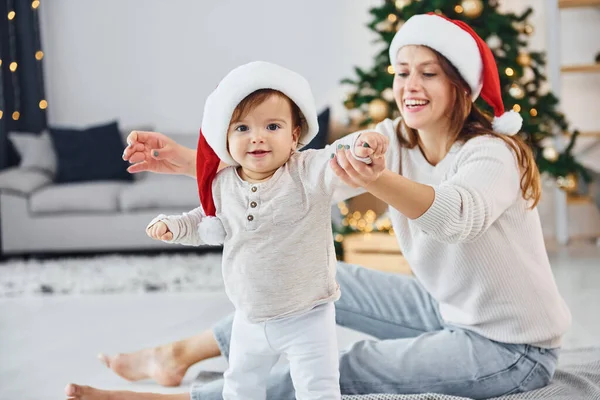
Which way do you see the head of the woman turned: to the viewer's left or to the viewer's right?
to the viewer's left

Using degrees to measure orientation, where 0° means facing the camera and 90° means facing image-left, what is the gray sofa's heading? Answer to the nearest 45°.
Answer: approximately 0°

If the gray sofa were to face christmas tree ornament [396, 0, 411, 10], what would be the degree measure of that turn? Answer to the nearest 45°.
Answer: approximately 45° to its left

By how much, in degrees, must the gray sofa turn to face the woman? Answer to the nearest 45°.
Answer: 0° — it already faces them

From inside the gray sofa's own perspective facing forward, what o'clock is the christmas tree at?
The christmas tree is roughly at 10 o'clock from the gray sofa.

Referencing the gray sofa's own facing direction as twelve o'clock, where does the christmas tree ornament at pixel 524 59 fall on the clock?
The christmas tree ornament is roughly at 10 o'clock from the gray sofa.
